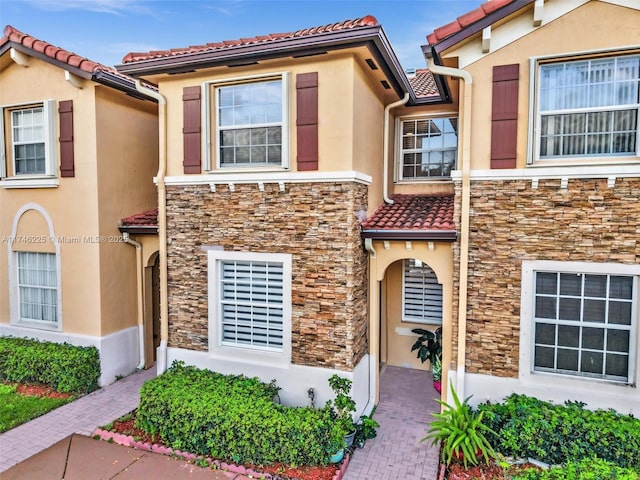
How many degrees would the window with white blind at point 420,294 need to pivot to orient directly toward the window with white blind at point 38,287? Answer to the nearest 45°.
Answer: approximately 90° to its right

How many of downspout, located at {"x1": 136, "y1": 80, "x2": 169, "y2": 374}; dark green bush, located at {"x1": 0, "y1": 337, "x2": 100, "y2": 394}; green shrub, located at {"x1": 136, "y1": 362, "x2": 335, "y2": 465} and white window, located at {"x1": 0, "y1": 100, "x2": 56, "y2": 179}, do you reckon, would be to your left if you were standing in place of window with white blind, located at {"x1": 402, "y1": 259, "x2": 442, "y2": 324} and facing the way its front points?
0

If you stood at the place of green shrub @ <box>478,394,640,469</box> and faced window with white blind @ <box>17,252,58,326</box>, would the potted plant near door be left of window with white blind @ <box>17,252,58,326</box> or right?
right

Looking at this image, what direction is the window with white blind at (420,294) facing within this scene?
toward the camera

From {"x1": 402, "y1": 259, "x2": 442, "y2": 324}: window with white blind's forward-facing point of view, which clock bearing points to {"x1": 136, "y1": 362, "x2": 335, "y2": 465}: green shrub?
The green shrub is roughly at 1 o'clock from the window with white blind.

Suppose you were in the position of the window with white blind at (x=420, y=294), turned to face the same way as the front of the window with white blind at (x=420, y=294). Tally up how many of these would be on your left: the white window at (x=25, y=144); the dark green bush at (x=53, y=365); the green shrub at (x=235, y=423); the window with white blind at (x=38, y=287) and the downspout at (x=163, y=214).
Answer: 0

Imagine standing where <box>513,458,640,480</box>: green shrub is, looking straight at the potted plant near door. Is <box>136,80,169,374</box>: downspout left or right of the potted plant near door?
left

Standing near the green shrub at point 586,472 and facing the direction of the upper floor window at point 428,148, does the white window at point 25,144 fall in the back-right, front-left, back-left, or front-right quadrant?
front-left

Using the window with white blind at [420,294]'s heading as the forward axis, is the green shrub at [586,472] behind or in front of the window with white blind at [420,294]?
in front

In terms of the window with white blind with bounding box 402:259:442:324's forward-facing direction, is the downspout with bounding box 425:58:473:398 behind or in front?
in front

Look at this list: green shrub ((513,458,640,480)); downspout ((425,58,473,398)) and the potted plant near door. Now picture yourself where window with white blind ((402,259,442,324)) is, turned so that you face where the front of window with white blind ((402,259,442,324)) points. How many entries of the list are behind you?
0

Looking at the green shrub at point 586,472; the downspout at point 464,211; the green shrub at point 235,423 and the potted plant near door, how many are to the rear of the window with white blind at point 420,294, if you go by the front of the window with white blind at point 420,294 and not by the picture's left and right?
0

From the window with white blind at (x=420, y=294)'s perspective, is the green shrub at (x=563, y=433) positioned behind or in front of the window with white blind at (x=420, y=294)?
in front

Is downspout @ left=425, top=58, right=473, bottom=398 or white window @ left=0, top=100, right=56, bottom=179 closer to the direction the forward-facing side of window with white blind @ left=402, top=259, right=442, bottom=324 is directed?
the downspout

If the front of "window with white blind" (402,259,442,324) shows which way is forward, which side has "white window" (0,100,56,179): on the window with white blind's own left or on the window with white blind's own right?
on the window with white blind's own right

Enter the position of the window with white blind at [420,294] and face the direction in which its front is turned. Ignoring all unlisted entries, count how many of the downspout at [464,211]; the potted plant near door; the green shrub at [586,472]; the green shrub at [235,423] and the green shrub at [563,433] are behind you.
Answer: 0
